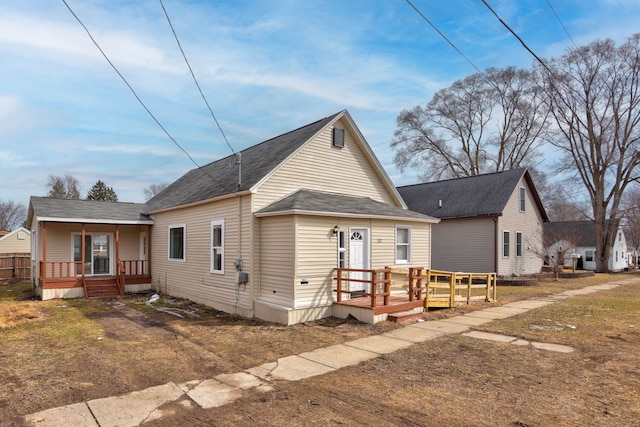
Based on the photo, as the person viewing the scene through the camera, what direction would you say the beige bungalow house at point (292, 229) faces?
facing the viewer and to the right of the viewer

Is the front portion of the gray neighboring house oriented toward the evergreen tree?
no

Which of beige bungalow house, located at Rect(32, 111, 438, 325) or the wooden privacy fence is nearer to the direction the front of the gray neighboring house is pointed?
the beige bungalow house

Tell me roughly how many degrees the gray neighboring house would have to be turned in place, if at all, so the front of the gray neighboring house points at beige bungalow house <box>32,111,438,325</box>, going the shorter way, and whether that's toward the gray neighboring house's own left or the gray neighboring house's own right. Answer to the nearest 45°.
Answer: approximately 45° to the gray neighboring house's own right

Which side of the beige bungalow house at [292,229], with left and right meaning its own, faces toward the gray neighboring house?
left

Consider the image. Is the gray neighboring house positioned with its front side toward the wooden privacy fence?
no

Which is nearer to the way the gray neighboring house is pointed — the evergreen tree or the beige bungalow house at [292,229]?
the beige bungalow house

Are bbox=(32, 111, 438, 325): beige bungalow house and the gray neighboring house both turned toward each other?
no

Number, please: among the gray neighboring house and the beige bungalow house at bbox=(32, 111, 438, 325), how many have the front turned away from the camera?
0
